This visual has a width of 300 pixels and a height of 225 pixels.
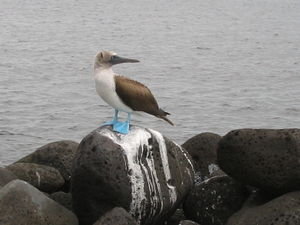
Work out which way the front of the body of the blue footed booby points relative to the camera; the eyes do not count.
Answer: to the viewer's left

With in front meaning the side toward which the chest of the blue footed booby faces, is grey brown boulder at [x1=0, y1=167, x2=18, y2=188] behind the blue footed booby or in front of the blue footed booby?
in front

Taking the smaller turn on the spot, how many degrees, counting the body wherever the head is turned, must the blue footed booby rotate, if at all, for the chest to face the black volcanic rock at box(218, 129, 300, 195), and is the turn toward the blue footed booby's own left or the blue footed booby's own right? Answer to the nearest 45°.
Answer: approximately 180°

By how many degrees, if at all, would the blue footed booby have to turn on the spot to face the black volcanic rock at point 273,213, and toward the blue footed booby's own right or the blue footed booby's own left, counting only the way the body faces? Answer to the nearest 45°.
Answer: approximately 180°
